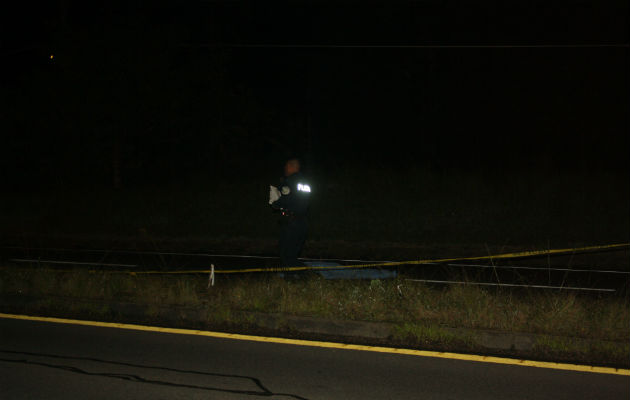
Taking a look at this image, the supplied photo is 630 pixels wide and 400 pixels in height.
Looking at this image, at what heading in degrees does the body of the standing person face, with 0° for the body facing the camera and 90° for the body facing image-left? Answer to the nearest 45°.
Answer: approximately 135°
